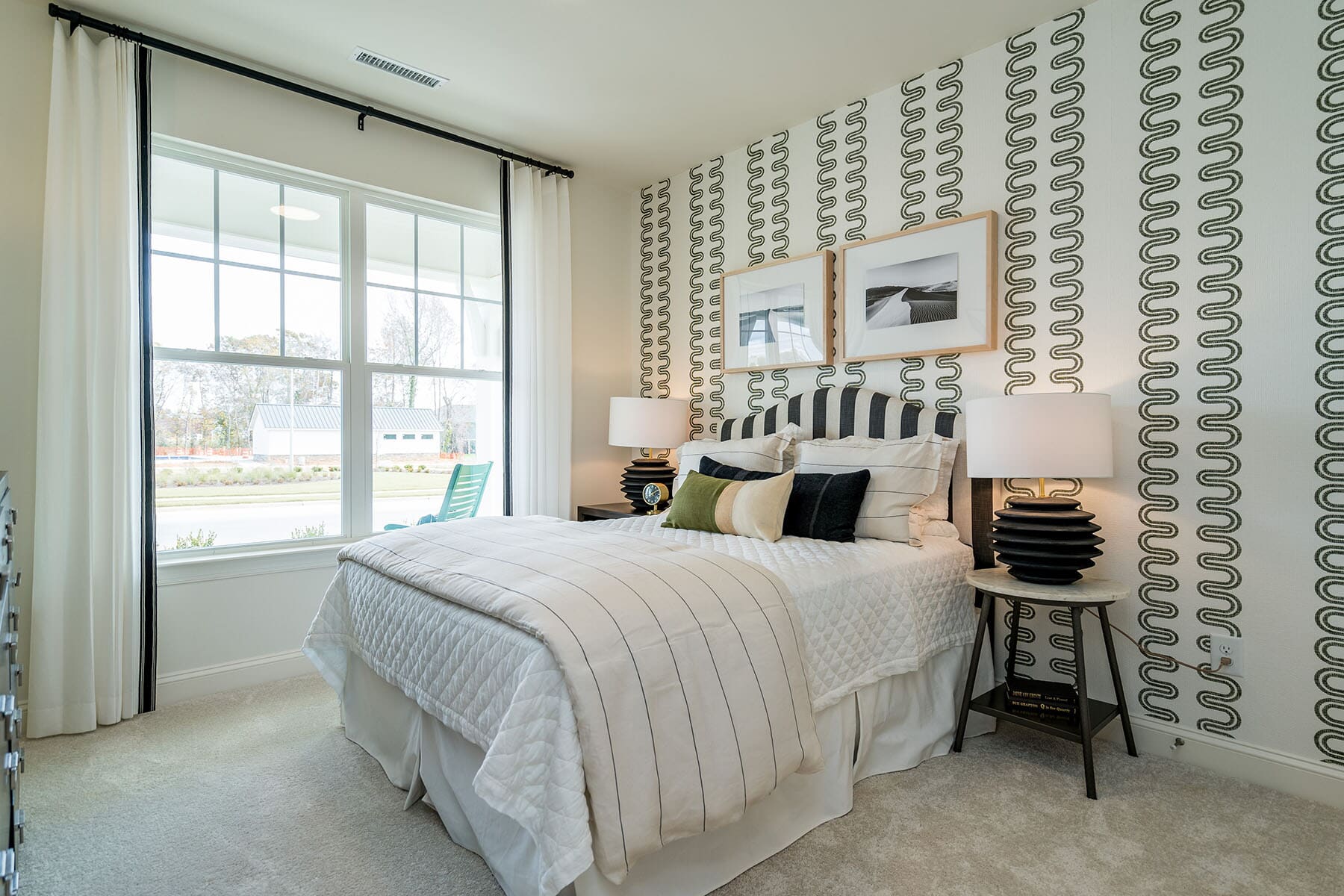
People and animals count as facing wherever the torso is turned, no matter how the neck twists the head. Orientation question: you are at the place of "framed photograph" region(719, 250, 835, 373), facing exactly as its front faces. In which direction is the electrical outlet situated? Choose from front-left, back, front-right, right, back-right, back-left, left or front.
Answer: left

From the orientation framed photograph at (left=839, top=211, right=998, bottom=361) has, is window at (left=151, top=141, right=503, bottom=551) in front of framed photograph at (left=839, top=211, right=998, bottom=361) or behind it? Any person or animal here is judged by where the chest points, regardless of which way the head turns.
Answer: in front

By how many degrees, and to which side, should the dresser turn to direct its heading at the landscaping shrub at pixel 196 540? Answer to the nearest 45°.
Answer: approximately 90° to its left

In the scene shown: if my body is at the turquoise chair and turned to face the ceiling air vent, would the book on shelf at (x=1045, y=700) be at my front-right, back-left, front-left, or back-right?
front-left

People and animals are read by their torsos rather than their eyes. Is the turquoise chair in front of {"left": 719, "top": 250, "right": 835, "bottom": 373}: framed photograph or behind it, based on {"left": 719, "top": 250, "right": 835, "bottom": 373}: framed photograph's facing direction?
in front

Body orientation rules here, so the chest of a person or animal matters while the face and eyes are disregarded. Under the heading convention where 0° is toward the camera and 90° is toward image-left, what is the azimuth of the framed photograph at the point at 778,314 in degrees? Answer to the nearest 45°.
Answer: approximately 45°

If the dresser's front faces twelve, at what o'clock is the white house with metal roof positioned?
The white house with metal roof is roughly at 10 o'clock from the dresser.

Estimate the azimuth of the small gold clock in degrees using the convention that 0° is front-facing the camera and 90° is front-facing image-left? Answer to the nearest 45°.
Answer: approximately 45°

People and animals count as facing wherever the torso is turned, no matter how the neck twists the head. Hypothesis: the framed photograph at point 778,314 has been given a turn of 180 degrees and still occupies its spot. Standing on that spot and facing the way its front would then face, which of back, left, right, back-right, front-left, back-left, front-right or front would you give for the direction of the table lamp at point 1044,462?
right

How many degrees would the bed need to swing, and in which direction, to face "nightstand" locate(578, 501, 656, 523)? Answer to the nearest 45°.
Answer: approximately 135° to its right

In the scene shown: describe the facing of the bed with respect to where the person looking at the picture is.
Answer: facing the viewer and to the left of the viewer

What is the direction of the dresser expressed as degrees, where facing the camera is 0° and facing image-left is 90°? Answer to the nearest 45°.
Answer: approximately 270°

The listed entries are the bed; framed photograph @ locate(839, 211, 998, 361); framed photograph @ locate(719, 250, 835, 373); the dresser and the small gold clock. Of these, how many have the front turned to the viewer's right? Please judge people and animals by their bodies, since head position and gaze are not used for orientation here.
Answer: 1
